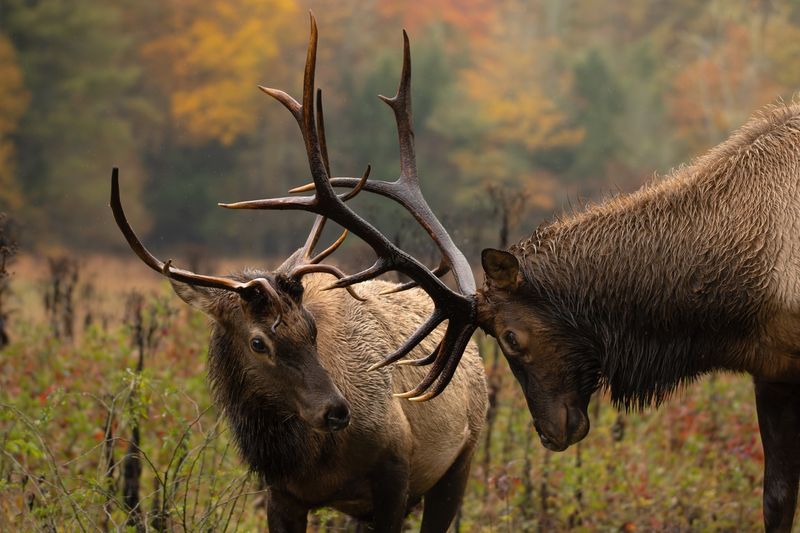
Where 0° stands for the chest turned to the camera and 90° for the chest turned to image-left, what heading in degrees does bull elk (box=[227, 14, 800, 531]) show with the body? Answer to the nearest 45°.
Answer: approximately 90°

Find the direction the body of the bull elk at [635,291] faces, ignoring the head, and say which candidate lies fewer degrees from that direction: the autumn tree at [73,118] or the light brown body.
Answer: the light brown body

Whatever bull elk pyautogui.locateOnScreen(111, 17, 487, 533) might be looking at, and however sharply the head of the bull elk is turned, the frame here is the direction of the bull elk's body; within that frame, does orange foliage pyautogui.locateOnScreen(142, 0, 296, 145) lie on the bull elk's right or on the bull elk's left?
on the bull elk's right

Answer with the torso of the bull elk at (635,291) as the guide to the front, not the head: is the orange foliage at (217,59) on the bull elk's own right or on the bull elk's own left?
on the bull elk's own right

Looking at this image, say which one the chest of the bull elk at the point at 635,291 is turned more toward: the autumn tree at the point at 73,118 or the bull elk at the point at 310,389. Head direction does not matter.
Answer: the bull elk

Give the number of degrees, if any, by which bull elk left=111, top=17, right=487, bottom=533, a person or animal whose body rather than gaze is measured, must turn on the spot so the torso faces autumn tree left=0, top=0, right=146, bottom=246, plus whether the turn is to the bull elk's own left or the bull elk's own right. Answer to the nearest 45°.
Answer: approximately 135° to the bull elk's own right

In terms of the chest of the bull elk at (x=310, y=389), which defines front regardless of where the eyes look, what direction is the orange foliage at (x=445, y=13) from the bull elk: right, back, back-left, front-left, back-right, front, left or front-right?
back-right

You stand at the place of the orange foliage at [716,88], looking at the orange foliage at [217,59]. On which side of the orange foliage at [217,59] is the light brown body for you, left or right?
left
